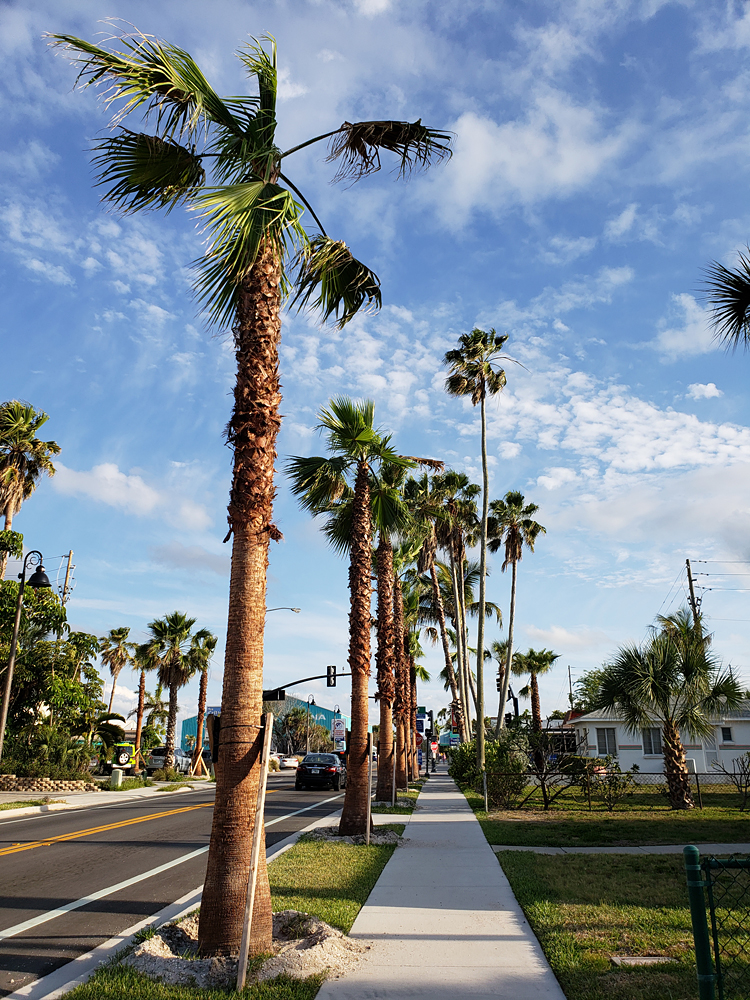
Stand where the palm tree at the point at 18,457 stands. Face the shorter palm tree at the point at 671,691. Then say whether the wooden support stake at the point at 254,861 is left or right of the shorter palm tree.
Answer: right

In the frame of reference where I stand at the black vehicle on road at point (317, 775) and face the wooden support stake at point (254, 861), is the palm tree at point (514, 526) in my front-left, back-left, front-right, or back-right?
back-left

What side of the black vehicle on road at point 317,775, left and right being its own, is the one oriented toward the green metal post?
back

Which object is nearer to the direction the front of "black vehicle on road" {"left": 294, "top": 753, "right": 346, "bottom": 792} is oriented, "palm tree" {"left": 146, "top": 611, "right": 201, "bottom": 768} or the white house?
the palm tree

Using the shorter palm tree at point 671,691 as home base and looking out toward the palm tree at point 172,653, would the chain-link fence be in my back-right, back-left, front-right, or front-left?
back-left

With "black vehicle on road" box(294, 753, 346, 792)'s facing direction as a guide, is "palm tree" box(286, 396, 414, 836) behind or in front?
behind

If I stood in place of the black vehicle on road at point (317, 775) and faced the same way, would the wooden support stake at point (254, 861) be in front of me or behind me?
behind

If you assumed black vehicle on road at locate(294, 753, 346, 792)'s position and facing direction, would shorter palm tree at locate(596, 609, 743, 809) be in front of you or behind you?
behind

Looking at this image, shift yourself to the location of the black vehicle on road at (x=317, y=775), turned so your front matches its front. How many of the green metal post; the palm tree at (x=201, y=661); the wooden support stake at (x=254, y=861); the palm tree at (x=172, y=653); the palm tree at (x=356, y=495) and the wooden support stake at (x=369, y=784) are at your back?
4

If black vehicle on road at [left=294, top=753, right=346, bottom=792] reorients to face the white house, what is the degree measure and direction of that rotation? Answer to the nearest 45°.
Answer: approximately 90° to its right

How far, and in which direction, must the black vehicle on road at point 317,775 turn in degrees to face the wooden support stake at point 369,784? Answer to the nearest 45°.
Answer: approximately 180°

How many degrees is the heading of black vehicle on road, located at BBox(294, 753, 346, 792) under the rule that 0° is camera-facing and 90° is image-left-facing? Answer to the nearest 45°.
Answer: approximately 180°
